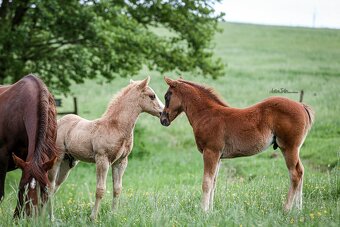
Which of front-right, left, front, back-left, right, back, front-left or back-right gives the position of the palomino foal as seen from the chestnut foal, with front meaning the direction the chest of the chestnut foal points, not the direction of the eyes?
front

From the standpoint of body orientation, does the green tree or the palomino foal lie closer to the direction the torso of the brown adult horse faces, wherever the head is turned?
the palomino foal

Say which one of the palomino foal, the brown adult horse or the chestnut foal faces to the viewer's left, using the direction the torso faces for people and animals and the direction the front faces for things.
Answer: the chestnut foal

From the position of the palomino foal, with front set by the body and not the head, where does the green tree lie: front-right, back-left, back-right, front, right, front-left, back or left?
back-left

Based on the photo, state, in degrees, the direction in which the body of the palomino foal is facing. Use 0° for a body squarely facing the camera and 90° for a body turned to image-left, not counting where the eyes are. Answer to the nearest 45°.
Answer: approximately 315°

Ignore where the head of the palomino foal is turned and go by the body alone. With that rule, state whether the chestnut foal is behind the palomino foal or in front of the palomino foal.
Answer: in front

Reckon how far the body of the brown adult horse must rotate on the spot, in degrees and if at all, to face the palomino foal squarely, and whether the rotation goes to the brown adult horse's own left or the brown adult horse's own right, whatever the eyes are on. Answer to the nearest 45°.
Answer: approximately 45° to the brown adult horse's own left

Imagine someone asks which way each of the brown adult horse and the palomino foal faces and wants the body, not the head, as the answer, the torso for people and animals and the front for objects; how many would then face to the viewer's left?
0

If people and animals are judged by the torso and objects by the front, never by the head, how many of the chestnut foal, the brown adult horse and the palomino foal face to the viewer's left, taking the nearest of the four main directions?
1

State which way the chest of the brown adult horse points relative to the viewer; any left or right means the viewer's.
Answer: facing the viewer and to the right of the viewer

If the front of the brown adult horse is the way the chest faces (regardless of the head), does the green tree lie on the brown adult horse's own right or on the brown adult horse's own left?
on the brown adult horse's own left

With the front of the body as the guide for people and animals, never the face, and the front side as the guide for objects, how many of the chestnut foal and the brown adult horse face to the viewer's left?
1

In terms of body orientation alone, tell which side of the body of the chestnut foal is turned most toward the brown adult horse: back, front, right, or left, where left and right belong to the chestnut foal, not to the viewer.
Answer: front

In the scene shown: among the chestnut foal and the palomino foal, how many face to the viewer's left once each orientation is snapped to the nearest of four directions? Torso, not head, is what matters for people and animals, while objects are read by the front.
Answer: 1

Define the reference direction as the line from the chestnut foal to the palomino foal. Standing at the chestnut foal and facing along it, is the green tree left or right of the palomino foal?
right

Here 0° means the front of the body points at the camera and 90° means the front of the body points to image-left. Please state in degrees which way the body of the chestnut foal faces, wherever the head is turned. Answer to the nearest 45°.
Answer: approximately 90°
